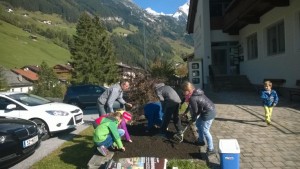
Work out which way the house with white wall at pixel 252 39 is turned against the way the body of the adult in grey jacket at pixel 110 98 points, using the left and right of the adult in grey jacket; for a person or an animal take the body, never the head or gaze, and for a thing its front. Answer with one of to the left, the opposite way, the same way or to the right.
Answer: the opposite way

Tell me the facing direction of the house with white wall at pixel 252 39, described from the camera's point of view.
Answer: facing the viewer and to the left of the viewer

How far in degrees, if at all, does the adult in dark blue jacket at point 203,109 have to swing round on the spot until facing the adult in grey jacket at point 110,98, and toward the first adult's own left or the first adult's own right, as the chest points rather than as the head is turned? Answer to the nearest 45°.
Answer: approximately 45° to the first adult's own right

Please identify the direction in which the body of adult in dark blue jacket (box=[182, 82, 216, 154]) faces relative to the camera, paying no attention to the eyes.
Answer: to the viewer's left

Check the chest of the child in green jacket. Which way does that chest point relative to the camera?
to the viewer's right

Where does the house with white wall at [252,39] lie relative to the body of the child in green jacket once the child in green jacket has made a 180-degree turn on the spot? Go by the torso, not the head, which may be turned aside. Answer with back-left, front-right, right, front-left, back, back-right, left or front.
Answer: back-right

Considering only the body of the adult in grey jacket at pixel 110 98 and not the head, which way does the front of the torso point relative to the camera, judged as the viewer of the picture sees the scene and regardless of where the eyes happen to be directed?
to the viewer's right

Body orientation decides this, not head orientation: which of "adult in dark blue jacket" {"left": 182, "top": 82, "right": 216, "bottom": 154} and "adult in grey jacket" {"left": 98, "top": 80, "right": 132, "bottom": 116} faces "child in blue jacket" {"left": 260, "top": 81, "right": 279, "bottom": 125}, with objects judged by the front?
the adult in grey jacket

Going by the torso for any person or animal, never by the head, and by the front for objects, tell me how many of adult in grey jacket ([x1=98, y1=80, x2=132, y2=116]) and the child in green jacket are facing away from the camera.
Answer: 0

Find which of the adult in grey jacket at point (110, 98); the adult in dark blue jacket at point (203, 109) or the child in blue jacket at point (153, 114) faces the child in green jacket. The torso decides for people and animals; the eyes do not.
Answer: the adult in dark blue jacket

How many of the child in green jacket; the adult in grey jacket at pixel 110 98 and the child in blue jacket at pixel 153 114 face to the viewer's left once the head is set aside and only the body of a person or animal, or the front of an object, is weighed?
0

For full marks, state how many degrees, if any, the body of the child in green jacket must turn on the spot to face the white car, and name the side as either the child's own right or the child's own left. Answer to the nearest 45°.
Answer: approximately 135° to the child's own left
